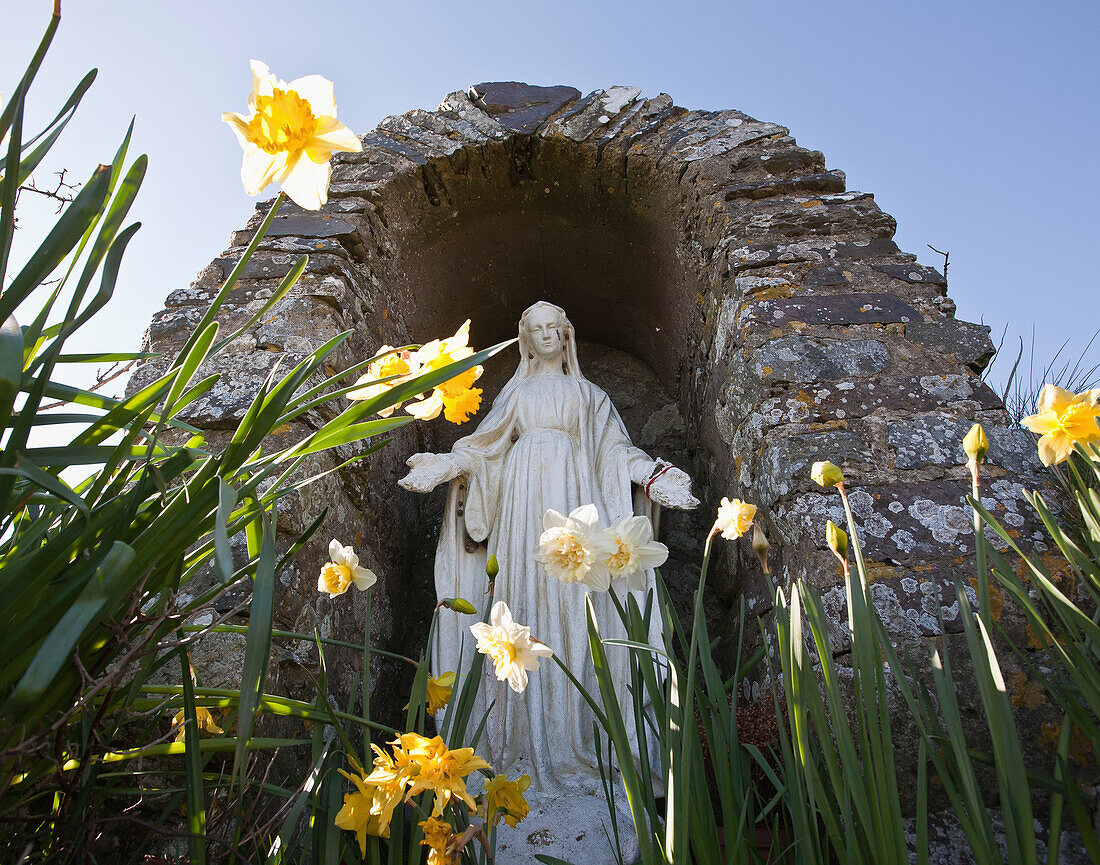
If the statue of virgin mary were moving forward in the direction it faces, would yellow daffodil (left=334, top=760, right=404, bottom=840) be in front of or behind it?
in front

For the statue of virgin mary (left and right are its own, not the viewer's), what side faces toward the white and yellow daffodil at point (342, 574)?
front

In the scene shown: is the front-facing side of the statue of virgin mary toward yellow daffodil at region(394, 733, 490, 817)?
yes

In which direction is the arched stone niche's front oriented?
toward the camera

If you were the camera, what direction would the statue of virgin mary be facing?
facing the viewer

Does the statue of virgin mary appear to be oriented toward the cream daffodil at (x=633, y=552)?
yes

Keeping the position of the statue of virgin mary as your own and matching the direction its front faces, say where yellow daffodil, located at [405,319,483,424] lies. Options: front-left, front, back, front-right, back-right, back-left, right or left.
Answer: front
